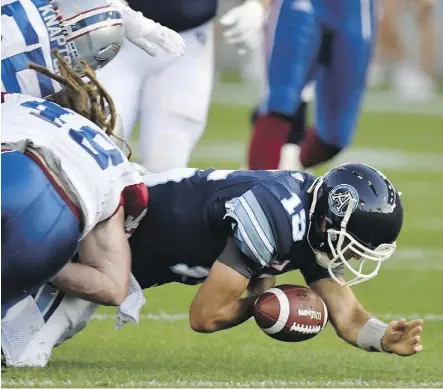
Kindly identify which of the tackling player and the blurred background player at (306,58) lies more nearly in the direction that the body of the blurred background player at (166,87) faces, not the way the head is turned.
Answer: the tackling player

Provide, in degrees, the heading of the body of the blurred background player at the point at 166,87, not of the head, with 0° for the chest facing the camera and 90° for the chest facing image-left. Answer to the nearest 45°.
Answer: approximately 45°

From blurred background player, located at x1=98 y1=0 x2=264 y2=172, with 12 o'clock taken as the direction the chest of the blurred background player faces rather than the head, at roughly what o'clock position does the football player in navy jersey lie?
The football player in navy jersey is roughly at 12 o'clock from the blurred background player.

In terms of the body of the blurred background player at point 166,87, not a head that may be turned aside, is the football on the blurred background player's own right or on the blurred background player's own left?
on the blurred background player's own left
